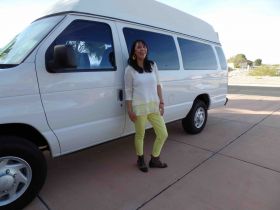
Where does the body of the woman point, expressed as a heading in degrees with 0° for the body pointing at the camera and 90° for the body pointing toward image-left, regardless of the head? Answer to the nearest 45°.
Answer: approximately 315°

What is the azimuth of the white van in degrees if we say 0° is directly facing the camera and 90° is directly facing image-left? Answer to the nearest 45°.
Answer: approximately 45°

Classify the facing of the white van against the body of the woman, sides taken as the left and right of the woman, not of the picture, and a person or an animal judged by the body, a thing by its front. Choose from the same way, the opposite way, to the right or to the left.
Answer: to the right
